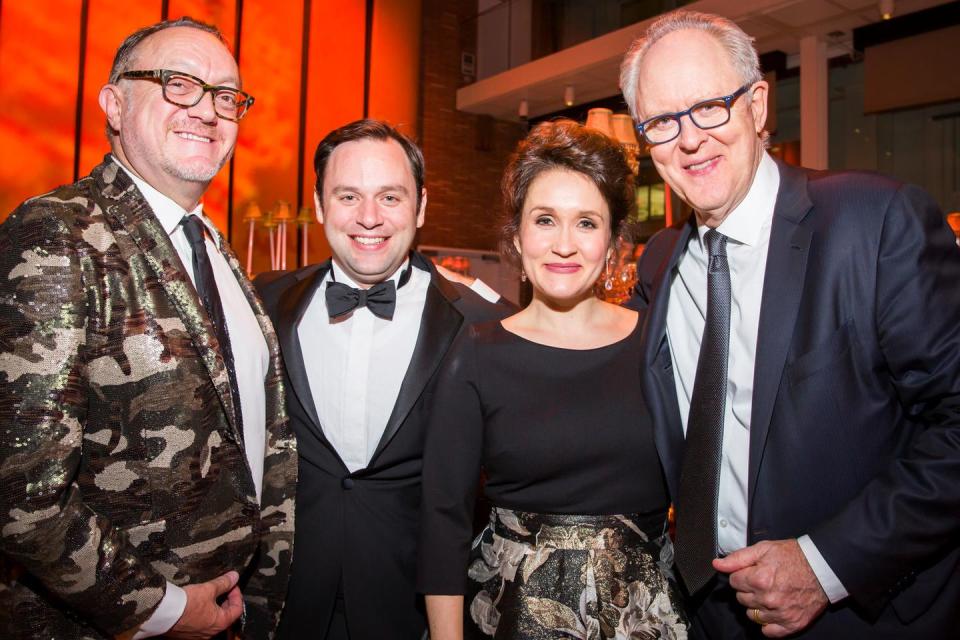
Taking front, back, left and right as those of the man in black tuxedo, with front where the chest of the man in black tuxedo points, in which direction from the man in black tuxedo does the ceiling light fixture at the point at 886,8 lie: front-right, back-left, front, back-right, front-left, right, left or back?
back-left

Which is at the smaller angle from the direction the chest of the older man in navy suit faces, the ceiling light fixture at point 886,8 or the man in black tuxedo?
the man in black tuxedo

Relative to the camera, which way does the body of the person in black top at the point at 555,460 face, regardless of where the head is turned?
toward the camera

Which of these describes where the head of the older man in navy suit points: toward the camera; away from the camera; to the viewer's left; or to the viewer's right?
toward the camera

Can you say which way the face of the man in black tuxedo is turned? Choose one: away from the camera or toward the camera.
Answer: toward the camera

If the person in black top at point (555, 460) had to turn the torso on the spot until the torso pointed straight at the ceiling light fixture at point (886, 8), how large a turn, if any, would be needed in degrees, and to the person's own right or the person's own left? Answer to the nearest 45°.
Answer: approximately 135° to the person's own left

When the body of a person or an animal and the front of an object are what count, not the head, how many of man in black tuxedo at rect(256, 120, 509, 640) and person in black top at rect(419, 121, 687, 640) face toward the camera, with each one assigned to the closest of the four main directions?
2

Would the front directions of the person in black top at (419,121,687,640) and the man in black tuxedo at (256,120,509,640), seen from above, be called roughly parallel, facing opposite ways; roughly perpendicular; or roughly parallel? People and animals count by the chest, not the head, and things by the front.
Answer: roughly parallel

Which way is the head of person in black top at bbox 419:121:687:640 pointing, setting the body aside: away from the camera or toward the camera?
toward the camera

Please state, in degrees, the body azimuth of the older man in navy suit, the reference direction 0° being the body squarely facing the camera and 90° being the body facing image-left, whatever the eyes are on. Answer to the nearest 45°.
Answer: approximately 45°
